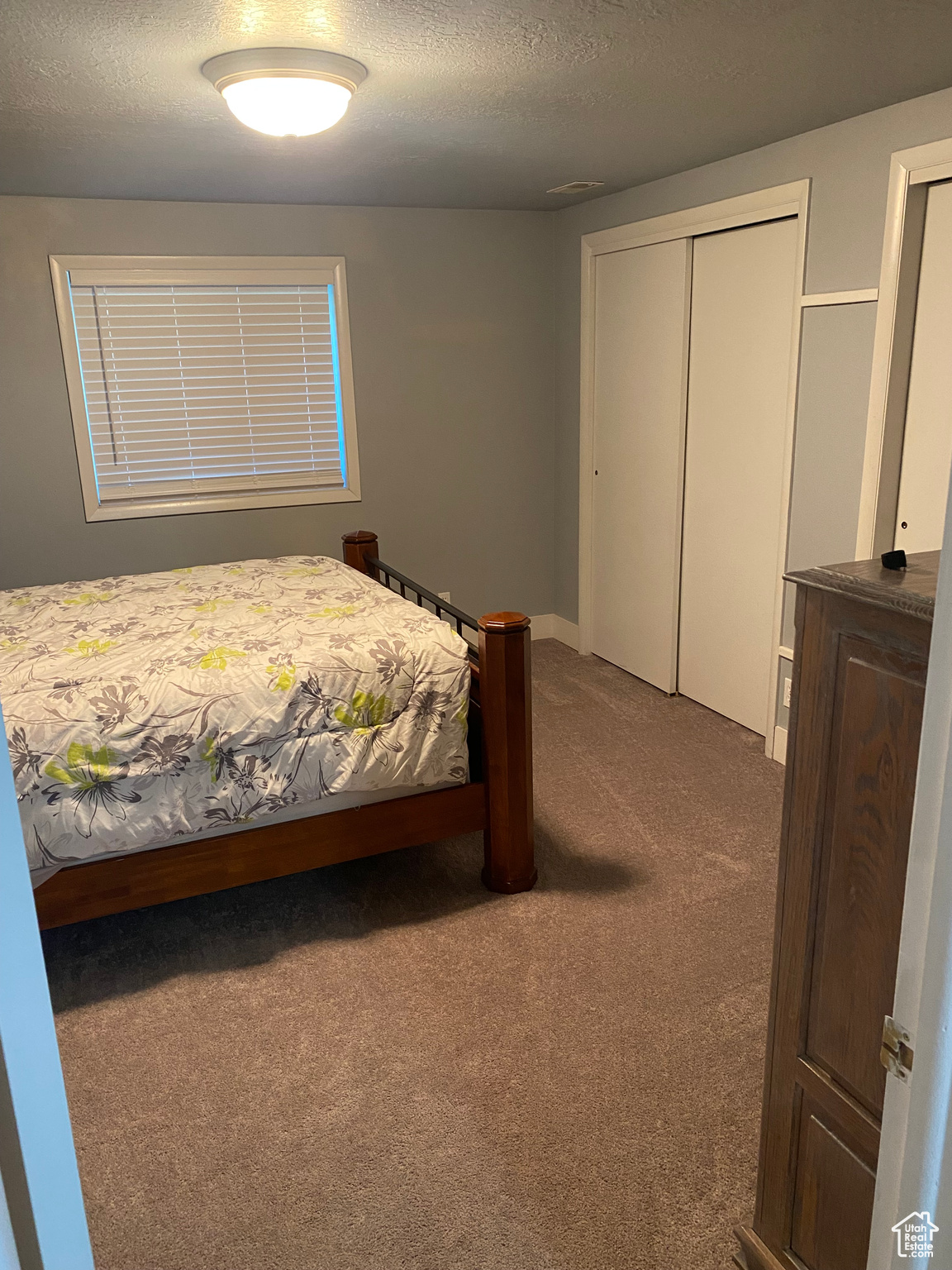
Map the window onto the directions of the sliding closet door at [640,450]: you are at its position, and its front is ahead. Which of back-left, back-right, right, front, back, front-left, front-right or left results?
front-right

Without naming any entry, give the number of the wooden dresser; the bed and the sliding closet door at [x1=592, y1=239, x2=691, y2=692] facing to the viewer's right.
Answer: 1

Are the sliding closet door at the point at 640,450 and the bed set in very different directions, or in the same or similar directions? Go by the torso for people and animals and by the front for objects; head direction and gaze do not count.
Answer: very different directions

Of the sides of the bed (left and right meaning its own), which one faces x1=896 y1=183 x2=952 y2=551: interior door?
front

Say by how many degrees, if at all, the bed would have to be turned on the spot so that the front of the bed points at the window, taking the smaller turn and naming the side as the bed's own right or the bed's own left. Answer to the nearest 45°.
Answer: approximately 90° to the bed's own left

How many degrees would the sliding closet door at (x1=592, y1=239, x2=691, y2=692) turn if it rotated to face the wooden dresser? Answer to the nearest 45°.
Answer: approximately 45° to its left

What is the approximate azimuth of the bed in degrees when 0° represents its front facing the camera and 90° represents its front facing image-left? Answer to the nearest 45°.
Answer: approximately 270°

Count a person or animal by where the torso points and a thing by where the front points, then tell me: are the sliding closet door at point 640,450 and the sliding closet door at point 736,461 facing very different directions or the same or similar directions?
same or similar directions

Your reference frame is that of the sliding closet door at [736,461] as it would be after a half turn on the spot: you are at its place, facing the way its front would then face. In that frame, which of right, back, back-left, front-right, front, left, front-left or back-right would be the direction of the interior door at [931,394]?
right

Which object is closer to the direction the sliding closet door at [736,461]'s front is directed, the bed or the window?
the bed

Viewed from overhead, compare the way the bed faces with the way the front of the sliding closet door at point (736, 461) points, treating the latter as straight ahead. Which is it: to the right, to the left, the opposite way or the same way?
the opposite way

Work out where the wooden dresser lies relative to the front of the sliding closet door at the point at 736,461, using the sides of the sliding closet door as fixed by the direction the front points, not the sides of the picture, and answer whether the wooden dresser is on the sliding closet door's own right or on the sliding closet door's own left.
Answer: on the sliding closet door's own left
